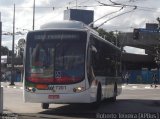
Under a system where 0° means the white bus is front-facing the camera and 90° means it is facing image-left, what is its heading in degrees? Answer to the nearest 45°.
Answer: approximately 0°
